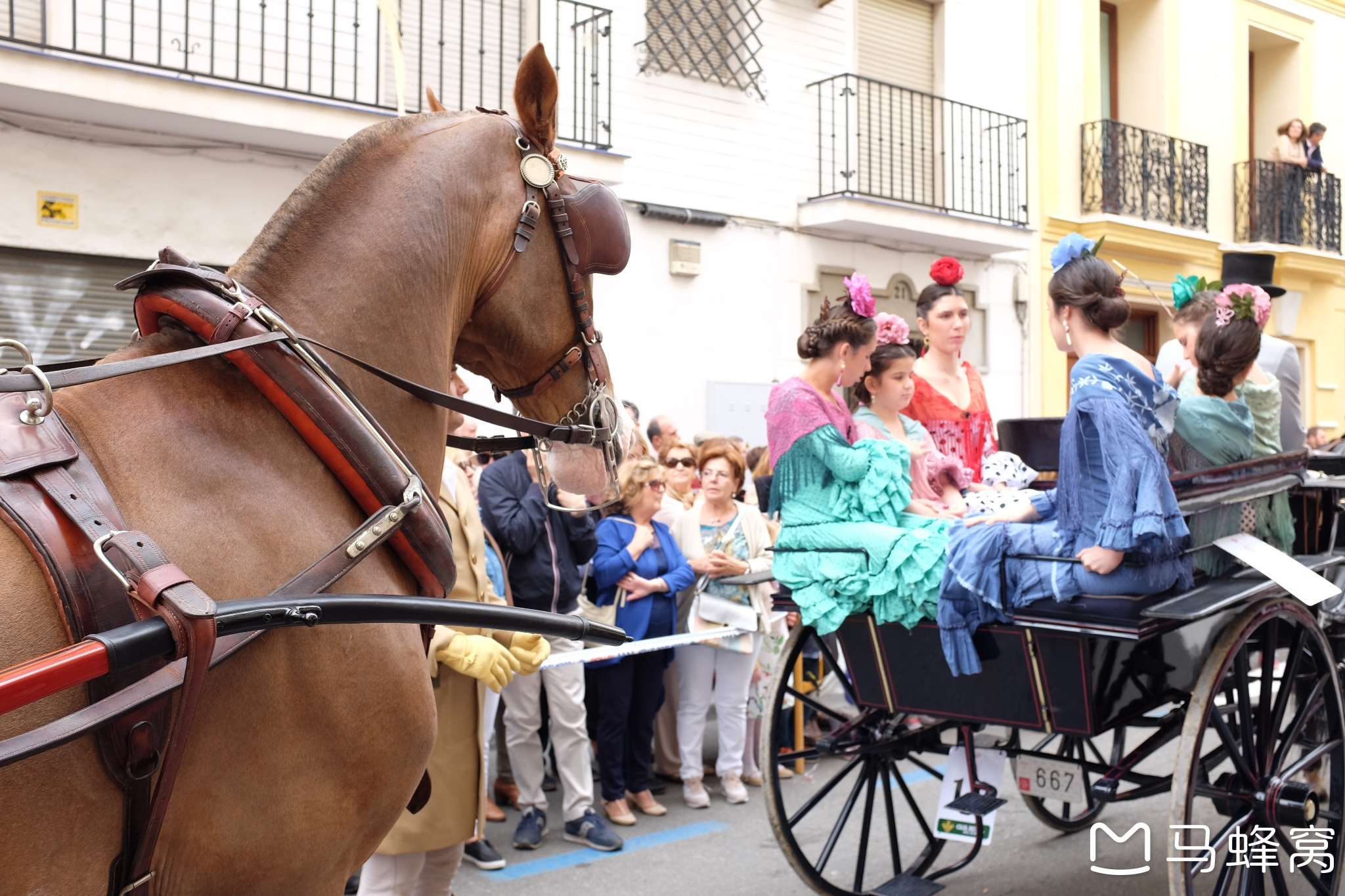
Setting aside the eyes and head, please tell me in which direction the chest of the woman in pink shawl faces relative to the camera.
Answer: to the viewer's right

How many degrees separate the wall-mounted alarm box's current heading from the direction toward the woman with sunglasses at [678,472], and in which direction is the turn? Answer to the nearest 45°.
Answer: approximately 45° to its right

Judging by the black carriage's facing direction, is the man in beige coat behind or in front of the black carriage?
behind

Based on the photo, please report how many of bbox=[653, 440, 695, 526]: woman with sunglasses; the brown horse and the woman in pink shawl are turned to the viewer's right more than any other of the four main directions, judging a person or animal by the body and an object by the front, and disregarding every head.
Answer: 2

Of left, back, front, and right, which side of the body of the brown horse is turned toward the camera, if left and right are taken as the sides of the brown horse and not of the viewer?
right

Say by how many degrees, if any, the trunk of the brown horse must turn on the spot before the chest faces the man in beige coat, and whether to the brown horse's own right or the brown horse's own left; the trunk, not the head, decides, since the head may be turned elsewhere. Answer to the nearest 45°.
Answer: approximately 90° to the brown horse's own left

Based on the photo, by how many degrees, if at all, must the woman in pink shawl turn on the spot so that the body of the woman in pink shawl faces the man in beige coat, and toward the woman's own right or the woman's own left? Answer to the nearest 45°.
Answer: approximately 135° to the woman's own right

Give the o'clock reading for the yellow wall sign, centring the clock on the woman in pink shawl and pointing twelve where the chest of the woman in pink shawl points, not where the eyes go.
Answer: The yellow wall sign is roughly at 7 o'clock from the woman in pink shawl.

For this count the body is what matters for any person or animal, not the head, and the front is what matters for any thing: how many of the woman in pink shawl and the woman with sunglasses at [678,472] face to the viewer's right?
1
